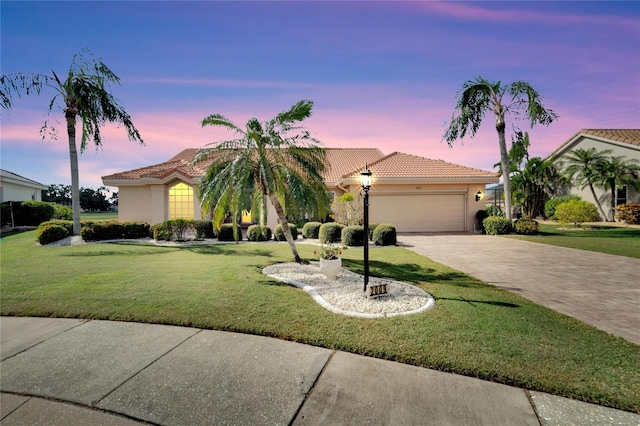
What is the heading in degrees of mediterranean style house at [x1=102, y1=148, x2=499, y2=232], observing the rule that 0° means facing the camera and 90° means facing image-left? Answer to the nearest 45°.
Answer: approximately 0°

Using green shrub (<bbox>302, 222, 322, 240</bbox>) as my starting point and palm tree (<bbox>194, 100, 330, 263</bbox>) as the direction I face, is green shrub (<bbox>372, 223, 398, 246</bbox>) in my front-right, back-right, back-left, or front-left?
front-left

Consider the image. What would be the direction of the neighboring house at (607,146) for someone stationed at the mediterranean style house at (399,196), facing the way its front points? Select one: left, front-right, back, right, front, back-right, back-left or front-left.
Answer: left

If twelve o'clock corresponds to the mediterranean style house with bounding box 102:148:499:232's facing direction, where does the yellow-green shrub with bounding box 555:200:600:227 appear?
The yellow-green shrub is roughly at 9 o'clock from the mediterranean style house.

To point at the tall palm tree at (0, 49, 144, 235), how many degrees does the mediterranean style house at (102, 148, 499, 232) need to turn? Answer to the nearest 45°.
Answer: approximately 90° to its right

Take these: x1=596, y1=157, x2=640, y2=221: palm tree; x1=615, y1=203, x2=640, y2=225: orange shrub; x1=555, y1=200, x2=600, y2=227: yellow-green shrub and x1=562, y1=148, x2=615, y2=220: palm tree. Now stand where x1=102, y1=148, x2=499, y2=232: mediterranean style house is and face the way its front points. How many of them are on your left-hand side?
4

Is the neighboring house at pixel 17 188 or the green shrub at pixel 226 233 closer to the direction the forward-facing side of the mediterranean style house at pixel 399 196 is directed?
the green shrub

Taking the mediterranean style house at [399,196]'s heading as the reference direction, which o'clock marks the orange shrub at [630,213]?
The orange shrub is roughly at 9 o'clock from the mediterranean style house.

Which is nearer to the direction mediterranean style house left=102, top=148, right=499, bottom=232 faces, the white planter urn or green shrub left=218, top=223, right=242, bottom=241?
the white planter urn

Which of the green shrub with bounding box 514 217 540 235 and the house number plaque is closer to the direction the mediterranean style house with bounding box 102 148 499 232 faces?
the house number plaque

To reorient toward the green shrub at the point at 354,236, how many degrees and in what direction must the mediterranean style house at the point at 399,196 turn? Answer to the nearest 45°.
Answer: approximately 45° to its right

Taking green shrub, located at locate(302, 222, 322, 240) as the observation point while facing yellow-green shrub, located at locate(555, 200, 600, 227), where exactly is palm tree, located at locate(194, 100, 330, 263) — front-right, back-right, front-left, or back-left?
back-right

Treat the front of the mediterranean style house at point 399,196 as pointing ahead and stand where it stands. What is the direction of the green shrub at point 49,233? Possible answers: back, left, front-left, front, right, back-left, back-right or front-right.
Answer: right

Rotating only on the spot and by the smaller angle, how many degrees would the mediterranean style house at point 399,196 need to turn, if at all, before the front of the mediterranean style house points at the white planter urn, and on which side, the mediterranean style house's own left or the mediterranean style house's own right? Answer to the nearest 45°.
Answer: approximately 45° to the mediterranean style house's own right

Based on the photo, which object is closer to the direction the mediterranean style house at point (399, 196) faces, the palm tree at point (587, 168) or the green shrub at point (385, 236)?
the green shrub

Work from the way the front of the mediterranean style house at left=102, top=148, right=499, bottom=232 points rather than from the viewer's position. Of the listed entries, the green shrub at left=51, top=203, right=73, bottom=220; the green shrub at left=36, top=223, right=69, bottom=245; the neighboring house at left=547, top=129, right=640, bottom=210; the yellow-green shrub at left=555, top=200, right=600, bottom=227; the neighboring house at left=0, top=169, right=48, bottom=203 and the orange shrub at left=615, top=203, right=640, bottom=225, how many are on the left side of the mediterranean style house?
3

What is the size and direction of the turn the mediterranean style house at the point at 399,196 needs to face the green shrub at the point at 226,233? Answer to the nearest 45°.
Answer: approximately 90° to its right

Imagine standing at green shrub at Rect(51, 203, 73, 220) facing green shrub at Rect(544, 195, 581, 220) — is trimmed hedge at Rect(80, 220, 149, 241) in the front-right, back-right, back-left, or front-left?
front-right

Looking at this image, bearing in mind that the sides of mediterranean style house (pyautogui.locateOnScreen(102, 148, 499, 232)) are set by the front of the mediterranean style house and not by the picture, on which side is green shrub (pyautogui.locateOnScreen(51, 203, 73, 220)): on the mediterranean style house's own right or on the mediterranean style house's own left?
on the mediterranean style house's own right

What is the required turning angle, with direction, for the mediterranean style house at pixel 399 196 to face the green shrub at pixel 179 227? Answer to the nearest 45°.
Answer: approximately 90° to its right
